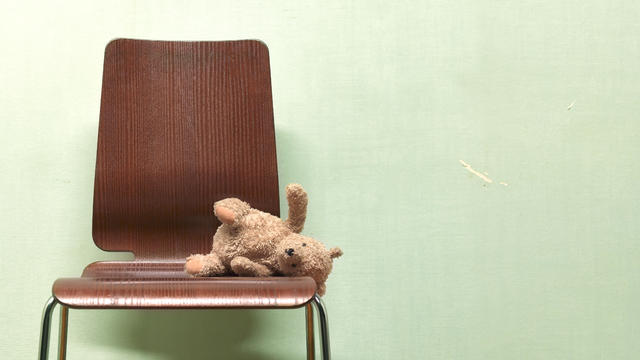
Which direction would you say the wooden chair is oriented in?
toward the camera
